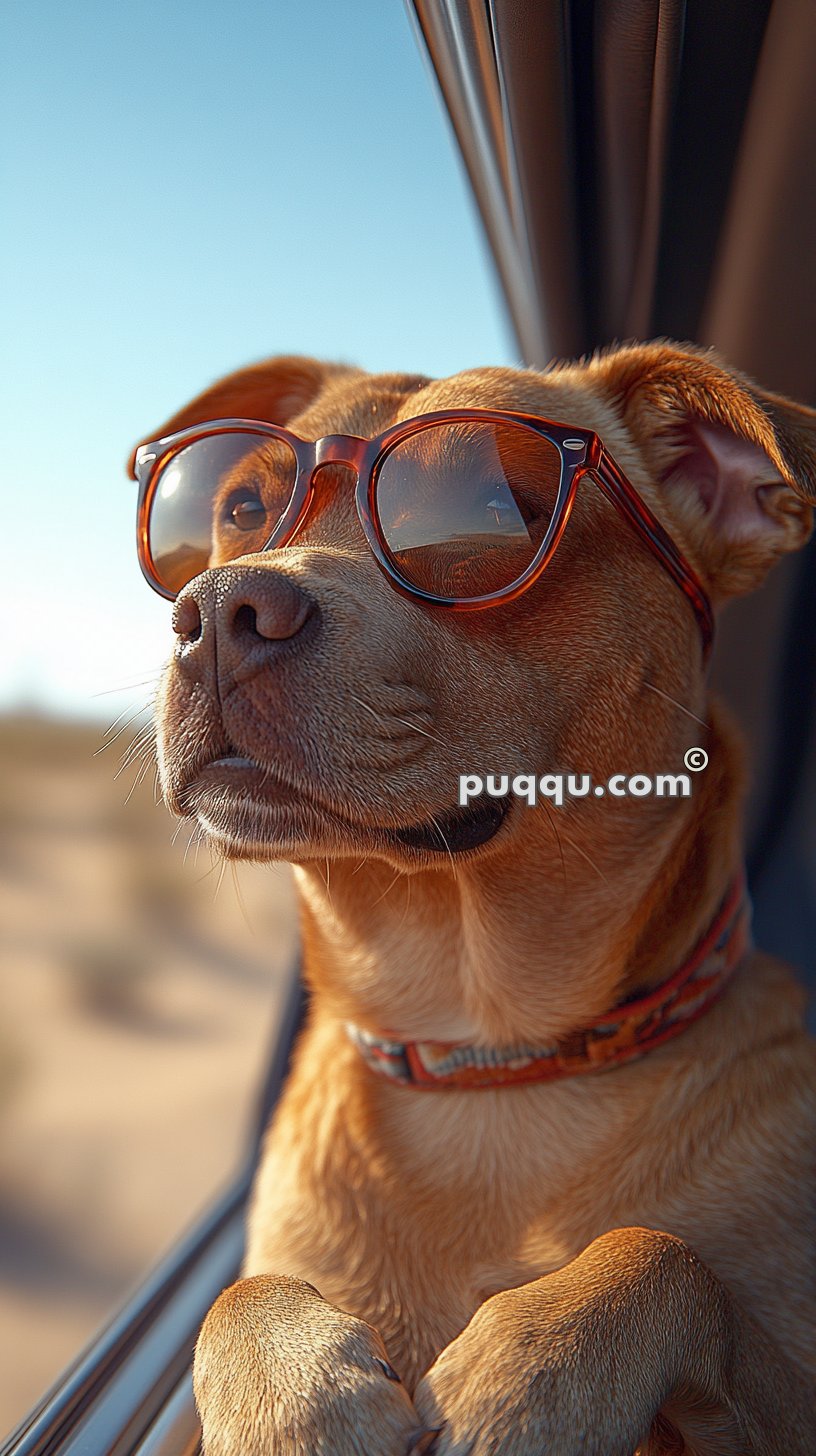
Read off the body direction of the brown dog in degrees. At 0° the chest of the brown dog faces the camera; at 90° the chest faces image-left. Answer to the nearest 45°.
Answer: approximately 45°
